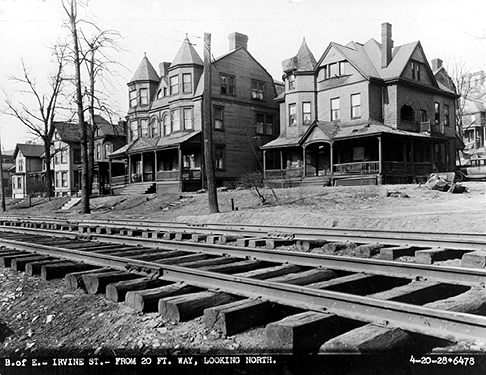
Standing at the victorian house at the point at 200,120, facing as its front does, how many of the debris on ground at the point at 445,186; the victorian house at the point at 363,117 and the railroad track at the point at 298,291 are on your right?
0

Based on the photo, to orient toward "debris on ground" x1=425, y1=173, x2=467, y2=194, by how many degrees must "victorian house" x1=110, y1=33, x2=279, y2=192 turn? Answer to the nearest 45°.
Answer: approximately 90° to its left

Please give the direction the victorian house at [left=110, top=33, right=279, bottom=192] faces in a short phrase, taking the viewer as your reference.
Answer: facing the viewer and to the left of the viewer

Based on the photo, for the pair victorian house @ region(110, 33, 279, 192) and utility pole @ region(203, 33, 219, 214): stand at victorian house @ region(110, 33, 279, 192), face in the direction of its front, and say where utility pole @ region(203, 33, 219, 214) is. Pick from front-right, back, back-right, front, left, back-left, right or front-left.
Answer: front-left

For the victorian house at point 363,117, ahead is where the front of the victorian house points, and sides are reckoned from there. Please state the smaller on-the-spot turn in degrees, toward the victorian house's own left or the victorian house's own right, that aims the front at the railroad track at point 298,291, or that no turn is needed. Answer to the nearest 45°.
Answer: approximately 45° to the victorian house's own left

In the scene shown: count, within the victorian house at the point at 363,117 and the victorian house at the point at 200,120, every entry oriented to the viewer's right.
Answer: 0

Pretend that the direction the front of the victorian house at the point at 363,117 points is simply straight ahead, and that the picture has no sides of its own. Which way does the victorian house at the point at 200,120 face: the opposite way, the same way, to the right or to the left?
the same way

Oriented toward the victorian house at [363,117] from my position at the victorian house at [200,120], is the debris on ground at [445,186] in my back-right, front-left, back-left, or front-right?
front-right

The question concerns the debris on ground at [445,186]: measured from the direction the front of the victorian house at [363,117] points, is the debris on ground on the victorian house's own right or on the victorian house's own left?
on the victorian house's own left

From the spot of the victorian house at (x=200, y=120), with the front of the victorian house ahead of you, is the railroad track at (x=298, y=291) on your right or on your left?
on your left

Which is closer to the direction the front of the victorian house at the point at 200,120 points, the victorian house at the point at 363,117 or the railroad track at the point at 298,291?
the railroad track

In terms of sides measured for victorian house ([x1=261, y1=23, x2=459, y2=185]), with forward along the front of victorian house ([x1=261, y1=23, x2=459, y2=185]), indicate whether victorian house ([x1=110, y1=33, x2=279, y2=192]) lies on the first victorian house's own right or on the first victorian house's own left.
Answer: on the first victorian house's own right

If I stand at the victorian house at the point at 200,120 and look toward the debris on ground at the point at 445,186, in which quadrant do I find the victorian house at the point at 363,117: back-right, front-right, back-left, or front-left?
front-left

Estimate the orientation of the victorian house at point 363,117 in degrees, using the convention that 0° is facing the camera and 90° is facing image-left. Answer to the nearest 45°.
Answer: approximately 45°
